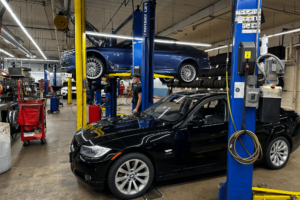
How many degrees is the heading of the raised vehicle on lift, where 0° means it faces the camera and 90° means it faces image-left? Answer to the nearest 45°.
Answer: approximately 90°

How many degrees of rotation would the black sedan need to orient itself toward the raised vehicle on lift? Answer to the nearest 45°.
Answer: approximately 135° to its right

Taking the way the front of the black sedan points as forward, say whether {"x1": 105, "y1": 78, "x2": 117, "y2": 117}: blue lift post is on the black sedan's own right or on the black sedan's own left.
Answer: on the black sedan's own right

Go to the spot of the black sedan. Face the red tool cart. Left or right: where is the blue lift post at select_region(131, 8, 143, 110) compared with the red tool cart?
right

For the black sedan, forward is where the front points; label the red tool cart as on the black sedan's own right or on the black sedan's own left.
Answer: on the black sedan's own right

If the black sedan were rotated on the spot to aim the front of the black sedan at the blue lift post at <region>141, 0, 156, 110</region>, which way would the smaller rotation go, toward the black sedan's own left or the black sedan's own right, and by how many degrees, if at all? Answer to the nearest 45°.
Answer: approximately 135° to the black sedan's own right

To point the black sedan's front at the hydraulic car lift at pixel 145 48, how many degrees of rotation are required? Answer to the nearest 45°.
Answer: approximately 135° to its right

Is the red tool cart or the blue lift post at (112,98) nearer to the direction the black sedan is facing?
the red tool cart

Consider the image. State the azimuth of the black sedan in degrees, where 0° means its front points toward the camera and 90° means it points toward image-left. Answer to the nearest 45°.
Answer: approximately 45°
